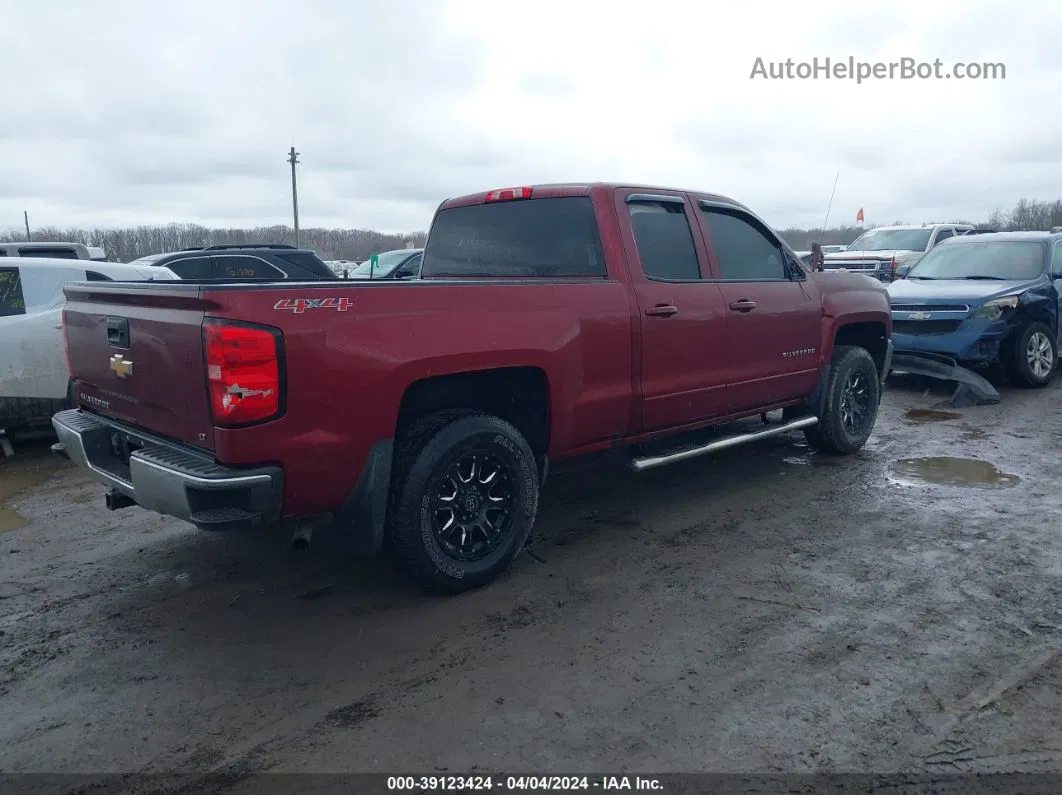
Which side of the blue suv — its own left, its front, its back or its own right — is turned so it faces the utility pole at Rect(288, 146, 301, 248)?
right

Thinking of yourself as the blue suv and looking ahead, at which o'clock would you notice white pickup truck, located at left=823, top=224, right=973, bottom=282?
The white pickup truck is roughly at 4 o'clock from the blue suv.

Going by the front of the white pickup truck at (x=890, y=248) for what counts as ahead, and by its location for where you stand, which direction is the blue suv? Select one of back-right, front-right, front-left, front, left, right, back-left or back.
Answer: front-left

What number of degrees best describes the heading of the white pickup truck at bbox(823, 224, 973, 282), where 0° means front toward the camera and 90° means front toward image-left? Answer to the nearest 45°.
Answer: approximately 45°

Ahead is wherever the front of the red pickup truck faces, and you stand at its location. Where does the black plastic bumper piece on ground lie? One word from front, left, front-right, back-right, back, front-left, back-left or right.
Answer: front

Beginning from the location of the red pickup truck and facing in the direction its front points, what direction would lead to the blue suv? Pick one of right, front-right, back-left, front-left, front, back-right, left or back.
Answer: front

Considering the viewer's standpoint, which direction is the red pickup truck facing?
facing away from the viewer and to the right of the viewer

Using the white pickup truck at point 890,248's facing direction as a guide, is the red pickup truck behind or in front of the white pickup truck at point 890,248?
in front

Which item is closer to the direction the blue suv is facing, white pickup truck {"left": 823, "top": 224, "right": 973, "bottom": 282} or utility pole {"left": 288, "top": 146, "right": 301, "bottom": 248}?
the utility pole

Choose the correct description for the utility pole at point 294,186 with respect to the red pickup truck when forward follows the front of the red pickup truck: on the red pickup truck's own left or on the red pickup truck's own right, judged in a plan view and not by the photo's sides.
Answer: on the red pickup truck's own left

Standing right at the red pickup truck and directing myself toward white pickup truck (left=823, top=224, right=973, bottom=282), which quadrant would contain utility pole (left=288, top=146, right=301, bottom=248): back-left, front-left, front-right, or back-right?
front-left

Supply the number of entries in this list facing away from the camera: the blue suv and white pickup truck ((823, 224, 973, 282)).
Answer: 0
